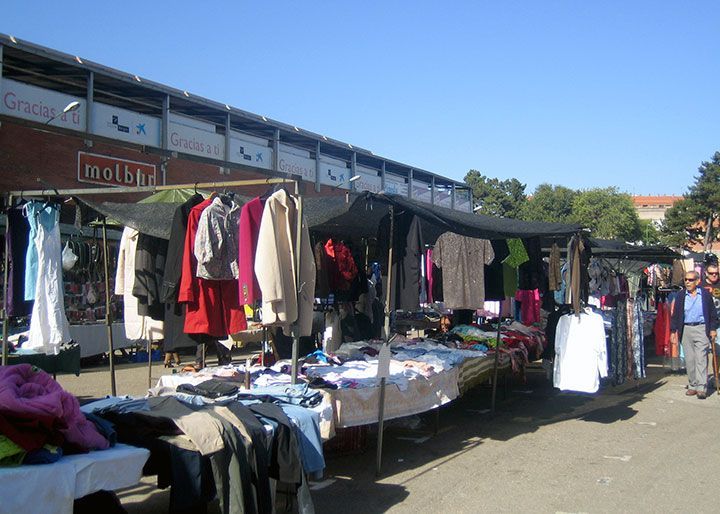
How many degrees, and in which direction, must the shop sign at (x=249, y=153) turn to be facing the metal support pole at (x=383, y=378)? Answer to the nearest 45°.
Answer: approximately 45° to its right

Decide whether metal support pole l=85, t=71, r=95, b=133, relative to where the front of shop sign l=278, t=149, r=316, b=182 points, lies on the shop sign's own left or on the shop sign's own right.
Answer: on the shop sign's own right

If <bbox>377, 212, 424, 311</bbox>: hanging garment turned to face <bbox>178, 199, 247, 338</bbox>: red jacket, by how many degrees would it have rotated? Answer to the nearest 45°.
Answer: approximately 45° to its right

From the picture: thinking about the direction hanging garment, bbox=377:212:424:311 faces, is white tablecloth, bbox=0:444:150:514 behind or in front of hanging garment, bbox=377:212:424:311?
in front

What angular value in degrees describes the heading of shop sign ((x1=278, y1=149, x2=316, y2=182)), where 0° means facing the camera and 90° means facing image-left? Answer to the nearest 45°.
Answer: approximately 315°

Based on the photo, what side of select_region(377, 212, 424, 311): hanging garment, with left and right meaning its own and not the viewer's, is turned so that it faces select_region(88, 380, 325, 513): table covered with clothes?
front

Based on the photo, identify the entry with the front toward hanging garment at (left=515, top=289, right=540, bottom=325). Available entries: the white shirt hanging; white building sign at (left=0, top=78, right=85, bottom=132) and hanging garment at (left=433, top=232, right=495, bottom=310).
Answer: the white building sign

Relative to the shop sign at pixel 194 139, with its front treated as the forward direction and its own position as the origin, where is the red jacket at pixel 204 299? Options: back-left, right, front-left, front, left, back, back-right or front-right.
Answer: front-right

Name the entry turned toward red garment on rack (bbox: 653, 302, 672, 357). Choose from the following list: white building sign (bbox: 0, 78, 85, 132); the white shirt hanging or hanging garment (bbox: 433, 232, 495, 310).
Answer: the white building sign

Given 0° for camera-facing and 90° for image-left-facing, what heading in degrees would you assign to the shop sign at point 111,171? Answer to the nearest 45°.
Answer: approximately 315°

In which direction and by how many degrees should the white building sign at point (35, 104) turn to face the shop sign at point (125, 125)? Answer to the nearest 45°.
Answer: approximately 90° to its left

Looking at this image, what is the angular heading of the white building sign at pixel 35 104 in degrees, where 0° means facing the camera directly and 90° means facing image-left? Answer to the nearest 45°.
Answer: approximately 315°
